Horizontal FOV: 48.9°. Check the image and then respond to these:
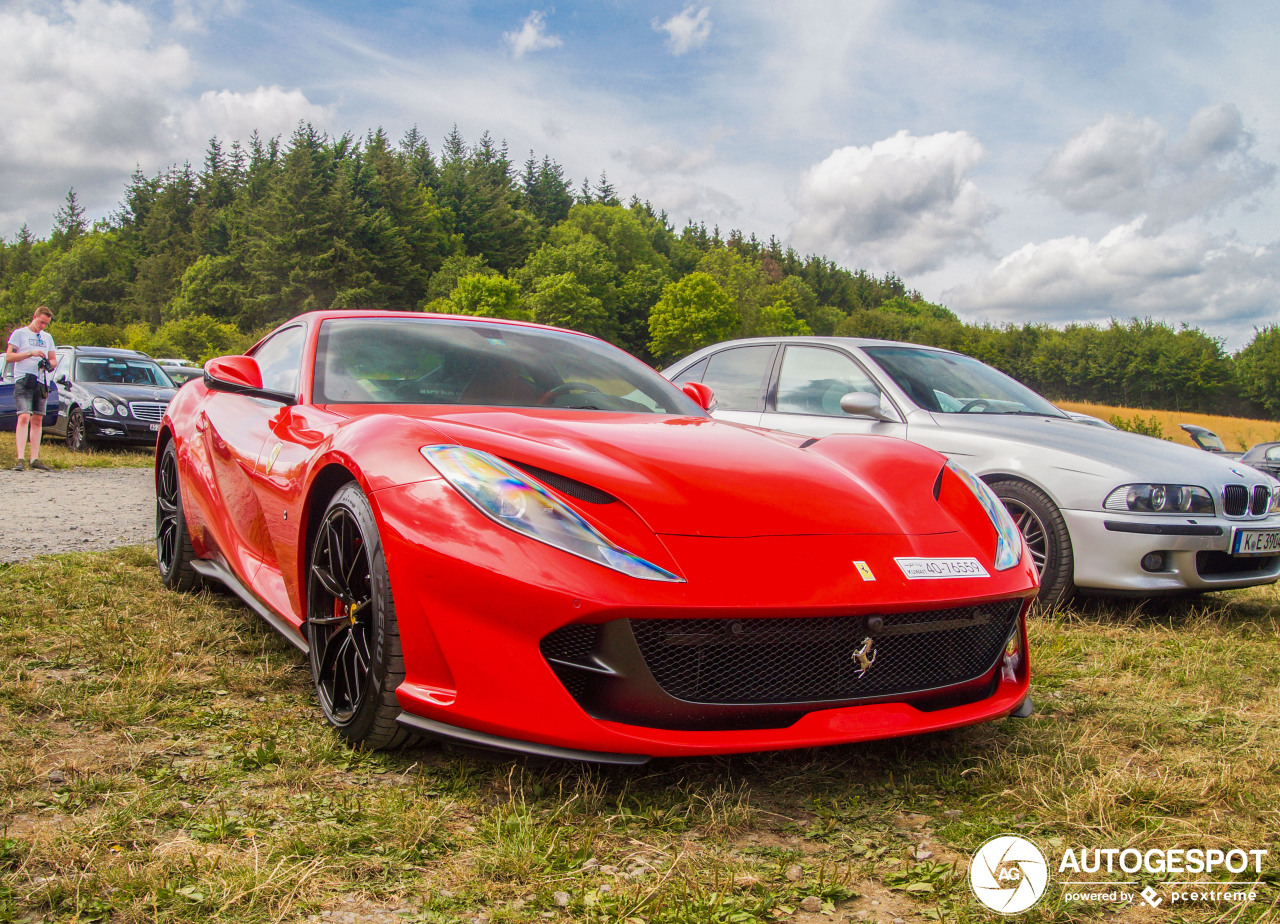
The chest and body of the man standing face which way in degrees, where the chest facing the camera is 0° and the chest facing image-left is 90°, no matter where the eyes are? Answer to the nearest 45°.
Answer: approximately 315°

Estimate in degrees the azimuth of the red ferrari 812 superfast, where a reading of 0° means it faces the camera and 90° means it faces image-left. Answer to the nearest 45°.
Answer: approximately 315°

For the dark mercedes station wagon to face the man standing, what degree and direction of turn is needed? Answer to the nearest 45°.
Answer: approximately 45° to its right

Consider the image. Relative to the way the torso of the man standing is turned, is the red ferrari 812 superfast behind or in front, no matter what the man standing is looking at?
in front

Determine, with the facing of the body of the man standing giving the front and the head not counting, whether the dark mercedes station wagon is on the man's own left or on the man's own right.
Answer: on the man's own left

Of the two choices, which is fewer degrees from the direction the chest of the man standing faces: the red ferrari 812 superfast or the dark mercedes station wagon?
the red ferrari 812 superfast

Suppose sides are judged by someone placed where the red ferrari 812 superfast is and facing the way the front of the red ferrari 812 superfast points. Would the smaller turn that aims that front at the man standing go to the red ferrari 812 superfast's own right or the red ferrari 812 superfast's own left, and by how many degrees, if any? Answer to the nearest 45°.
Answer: approximately 180°
